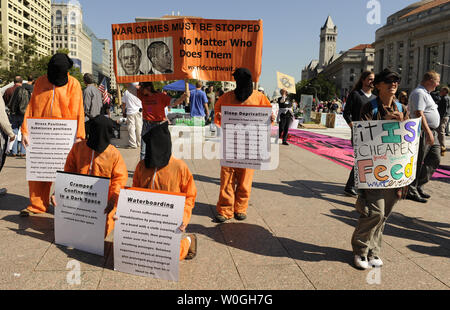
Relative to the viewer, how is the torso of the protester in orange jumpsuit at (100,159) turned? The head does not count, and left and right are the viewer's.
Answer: facing the viewer and to the left of the viewer

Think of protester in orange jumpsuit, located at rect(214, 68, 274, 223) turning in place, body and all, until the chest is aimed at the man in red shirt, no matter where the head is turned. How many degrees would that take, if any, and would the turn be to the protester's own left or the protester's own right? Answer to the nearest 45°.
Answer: approximately 135° to the protester's own right

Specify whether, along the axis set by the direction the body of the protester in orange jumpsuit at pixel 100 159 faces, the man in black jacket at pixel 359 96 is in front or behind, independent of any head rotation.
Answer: behind

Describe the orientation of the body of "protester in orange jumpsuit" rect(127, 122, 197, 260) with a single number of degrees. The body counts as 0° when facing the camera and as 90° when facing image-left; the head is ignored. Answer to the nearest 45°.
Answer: approximately 45°

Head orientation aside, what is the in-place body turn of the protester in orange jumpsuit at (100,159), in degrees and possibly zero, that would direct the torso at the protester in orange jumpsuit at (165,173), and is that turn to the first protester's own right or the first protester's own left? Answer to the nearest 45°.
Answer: approximately 90° to the first protester's own left

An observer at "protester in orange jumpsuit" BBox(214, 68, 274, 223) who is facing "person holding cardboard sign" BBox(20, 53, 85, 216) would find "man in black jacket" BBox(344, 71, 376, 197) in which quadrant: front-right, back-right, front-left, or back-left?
back-right

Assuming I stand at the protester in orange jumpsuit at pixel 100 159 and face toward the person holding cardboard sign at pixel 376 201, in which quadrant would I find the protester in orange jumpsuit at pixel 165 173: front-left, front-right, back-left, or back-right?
front-right

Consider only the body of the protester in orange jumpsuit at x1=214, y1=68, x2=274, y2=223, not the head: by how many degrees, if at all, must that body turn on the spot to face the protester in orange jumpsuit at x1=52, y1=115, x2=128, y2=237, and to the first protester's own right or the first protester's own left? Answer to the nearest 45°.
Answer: approximately 45° to the first protester's own right

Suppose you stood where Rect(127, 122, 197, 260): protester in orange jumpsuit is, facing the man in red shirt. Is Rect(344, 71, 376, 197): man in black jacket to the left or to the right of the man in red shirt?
right

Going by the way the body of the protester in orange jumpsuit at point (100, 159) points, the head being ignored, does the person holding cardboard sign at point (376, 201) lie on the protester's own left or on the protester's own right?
on the protester's own left

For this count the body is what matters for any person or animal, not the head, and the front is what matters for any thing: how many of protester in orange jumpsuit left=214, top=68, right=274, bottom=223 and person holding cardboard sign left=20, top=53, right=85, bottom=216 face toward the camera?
2

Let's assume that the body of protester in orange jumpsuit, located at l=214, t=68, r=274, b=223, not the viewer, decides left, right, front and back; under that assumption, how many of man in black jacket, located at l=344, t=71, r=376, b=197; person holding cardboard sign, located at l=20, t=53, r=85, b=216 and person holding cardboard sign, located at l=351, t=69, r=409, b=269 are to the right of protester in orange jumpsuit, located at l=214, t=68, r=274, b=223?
1

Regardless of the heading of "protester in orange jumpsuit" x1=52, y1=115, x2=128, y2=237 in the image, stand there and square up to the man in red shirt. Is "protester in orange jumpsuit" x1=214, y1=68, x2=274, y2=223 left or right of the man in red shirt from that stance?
right

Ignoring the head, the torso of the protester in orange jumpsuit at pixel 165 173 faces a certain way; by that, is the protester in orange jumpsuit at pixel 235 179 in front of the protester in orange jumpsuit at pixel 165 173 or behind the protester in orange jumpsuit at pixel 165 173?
behind

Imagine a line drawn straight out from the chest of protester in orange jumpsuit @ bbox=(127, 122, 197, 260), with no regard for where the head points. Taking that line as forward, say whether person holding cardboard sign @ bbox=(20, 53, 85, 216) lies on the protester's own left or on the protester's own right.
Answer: on the protester's own right

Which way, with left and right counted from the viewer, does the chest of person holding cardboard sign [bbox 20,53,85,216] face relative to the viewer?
facing the viewer

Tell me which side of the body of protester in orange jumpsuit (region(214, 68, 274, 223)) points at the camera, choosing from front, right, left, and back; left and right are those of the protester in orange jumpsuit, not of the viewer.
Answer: front
